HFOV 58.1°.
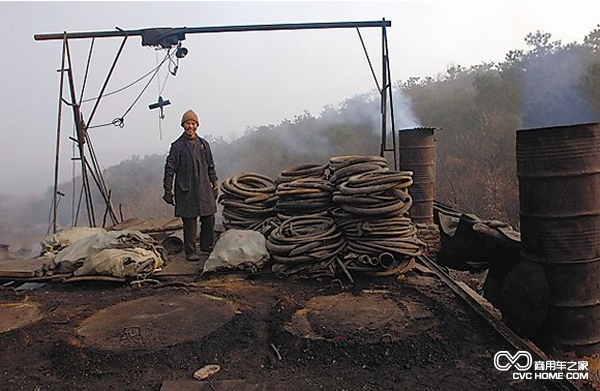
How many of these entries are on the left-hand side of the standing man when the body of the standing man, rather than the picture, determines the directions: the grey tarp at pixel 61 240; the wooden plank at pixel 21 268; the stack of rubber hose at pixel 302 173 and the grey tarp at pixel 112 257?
1

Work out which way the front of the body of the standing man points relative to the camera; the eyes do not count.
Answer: toward the camera

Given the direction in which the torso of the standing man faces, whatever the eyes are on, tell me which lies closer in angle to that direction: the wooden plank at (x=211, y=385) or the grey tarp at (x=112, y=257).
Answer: the wooden plank

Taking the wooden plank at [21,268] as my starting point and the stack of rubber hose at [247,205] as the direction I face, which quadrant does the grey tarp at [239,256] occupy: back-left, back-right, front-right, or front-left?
front-right

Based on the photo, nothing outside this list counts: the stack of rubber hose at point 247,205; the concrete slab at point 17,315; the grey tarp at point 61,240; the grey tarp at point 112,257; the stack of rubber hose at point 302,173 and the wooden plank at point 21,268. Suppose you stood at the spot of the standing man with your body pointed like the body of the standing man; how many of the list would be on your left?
2

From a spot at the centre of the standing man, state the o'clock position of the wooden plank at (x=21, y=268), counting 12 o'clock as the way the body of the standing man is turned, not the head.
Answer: The wooden plank is roughly at 3 o'clock from the standing man.

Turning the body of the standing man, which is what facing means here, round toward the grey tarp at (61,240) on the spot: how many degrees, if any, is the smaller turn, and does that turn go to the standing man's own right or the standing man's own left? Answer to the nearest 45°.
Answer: approximately 135° to the standing man's own right

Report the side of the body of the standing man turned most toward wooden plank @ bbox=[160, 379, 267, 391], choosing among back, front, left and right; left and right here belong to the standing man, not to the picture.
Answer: front

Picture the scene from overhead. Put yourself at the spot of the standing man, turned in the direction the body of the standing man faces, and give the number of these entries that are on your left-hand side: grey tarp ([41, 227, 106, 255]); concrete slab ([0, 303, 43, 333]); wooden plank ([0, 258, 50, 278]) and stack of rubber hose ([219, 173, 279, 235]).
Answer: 1

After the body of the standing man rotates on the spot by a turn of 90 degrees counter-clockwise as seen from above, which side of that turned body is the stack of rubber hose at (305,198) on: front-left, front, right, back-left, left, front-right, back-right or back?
front-right

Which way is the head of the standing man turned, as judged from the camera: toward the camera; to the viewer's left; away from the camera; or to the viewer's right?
toward the camera

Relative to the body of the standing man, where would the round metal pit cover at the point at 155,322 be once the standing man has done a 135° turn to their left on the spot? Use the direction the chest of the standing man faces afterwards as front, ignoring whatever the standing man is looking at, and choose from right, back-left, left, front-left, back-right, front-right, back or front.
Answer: back-right

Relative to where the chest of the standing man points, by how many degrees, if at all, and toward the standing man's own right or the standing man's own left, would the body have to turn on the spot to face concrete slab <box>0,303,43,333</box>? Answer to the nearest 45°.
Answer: approximately 45° to the standing man's own right

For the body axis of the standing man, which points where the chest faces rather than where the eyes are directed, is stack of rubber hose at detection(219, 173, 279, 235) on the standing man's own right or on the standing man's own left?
on the standing man's own left

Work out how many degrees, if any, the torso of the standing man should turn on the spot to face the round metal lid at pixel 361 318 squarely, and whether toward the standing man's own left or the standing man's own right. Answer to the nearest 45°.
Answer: approximately 45° to the standing man's own left

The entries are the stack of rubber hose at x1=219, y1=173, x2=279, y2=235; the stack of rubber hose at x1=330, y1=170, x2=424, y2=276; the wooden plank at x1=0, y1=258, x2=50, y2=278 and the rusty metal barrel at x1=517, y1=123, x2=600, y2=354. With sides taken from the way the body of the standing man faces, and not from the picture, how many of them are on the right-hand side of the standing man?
1

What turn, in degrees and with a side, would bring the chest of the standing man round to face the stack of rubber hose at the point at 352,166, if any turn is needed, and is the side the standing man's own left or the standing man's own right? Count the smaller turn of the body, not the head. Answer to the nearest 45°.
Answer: approximately 45° to the standing man's own left
